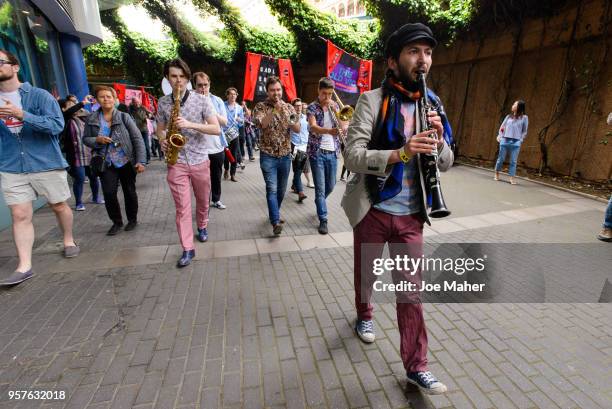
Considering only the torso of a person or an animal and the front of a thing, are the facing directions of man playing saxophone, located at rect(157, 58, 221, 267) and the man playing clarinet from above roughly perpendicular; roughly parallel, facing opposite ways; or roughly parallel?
roughly parallel

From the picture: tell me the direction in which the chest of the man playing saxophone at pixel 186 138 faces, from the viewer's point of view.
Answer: toward the camera

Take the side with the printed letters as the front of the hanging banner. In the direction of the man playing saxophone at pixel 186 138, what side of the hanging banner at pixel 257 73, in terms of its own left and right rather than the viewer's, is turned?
front

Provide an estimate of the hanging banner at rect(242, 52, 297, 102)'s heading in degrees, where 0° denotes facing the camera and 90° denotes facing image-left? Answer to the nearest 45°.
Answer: approximately 0°

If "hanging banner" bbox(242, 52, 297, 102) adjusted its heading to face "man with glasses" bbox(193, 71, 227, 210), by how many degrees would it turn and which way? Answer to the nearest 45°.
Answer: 0° — it already faces them

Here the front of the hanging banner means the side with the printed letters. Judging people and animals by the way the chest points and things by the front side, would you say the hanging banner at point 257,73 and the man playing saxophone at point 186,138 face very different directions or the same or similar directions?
same or similar directions

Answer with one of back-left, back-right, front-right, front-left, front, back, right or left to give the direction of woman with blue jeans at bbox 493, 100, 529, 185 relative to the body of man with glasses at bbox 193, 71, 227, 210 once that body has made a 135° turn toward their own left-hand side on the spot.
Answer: front-right

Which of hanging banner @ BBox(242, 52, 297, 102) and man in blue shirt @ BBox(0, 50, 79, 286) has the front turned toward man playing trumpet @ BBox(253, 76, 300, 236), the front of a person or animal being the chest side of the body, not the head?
the hanging banner

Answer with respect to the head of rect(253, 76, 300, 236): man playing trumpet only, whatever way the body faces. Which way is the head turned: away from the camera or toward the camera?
toward the camera

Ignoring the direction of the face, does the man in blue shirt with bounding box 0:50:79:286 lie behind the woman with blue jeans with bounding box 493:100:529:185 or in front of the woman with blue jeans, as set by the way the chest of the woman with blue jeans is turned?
in front

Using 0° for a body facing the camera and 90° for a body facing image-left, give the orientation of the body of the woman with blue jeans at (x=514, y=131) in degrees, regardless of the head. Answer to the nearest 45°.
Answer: approximately 45°

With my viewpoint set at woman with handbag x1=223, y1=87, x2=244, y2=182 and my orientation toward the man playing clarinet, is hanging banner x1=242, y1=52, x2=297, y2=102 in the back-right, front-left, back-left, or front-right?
back-left

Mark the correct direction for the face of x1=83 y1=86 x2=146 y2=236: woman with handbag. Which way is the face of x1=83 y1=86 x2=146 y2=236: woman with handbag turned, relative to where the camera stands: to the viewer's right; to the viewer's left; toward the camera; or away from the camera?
toward the camera

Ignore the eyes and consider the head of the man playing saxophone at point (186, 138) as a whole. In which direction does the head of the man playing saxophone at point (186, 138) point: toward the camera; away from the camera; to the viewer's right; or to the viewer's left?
toward the camera

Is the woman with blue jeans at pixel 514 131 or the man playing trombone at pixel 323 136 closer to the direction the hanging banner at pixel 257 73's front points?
the man playing trombone

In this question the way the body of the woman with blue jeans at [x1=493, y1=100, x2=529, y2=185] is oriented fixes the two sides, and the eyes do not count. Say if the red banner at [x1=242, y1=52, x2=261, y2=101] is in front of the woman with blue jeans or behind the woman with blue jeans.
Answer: in front

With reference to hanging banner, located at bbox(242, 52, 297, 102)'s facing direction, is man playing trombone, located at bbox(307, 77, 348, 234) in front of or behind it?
in front

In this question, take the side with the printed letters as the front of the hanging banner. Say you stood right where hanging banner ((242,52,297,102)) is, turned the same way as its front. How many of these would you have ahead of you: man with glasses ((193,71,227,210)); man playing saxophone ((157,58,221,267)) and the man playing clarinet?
3
